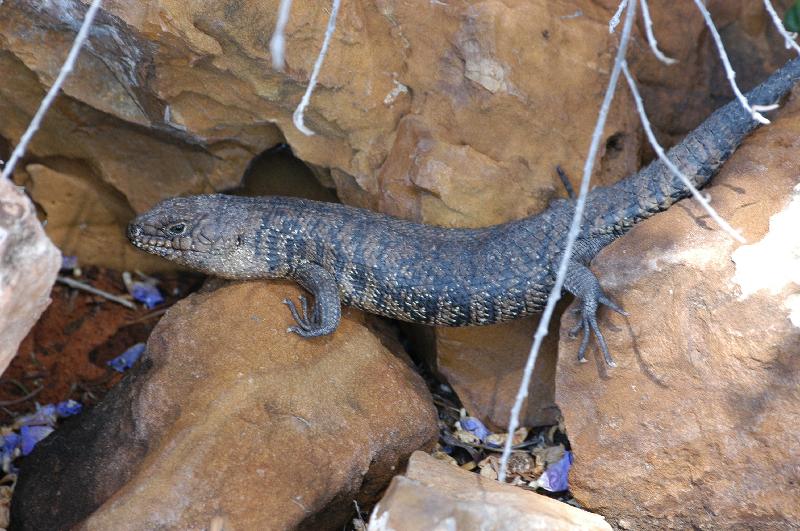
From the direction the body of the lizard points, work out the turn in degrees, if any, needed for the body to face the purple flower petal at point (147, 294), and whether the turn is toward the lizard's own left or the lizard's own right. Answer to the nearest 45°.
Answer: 0° — it already faces it

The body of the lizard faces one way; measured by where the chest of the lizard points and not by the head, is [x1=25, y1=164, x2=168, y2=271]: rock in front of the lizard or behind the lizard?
in front

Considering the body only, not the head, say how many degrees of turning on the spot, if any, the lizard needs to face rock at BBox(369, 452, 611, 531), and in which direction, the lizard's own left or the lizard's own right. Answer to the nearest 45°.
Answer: approximately 90° to the lizard's own left

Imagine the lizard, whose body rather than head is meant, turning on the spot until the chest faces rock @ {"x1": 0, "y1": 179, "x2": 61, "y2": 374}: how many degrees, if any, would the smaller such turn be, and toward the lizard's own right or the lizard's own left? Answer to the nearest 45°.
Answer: approximately 45° to the lizard's own left

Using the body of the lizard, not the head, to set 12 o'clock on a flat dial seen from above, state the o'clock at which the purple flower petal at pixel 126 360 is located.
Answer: The purple flower petal is roughly at 12 o'clock from the lizard.

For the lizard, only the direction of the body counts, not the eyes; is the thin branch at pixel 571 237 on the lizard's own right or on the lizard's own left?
on the lizard's own left

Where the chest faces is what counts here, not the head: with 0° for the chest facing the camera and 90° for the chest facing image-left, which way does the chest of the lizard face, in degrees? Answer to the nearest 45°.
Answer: approximately 90°
